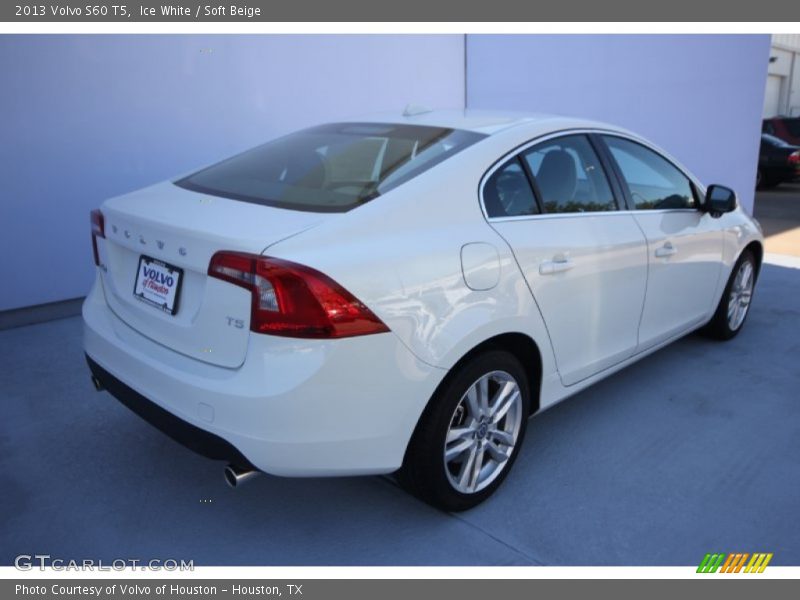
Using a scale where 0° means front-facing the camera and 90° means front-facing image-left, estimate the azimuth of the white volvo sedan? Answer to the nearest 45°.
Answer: approximately 225°
